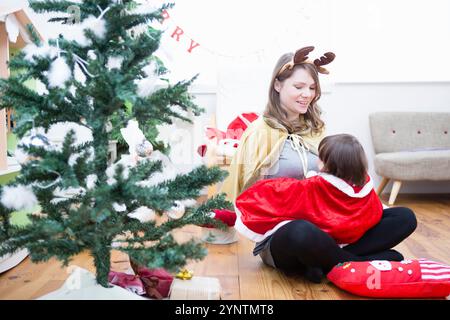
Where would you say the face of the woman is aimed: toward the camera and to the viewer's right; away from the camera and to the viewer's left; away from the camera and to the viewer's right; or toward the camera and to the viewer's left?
toward the camera and to the viewer's right

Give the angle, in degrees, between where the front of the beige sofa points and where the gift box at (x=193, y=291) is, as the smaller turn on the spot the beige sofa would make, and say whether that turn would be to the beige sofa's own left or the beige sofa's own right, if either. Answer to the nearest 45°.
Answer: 0° — it already faces it

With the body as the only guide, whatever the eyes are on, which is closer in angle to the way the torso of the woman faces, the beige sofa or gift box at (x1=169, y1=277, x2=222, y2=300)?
the gift box

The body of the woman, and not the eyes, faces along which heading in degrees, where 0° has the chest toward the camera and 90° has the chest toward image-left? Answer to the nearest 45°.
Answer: approximately 315°

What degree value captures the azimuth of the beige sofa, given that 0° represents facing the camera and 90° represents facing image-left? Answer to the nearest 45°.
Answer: approximately 0°

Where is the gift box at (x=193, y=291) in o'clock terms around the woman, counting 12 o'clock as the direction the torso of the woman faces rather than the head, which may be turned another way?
The gift box is roughly at 2 o'clock from the woman.

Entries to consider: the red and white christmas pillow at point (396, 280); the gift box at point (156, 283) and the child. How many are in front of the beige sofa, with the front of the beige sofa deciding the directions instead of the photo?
3

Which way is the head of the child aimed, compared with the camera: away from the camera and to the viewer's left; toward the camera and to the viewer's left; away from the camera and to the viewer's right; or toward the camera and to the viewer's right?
away from the camera and to the viewer's left
